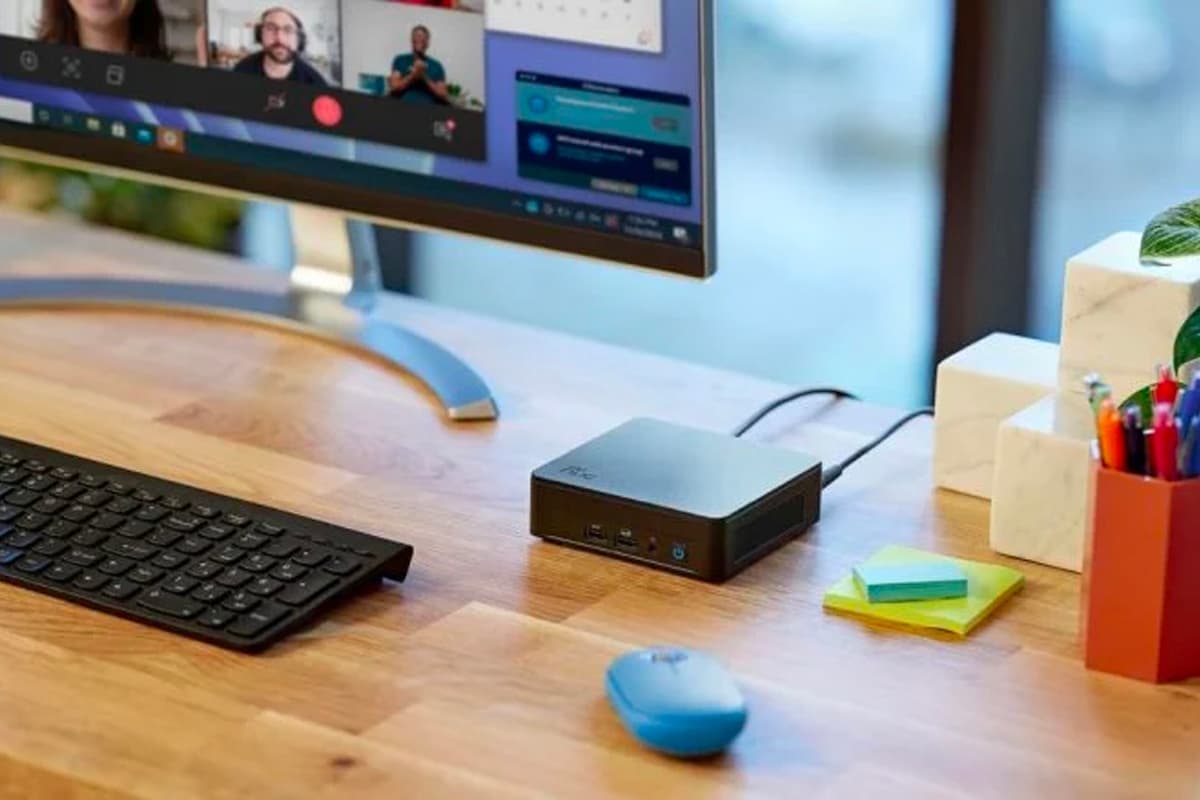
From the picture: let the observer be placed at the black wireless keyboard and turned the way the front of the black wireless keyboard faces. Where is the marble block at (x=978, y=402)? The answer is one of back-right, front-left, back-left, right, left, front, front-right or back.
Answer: back-left

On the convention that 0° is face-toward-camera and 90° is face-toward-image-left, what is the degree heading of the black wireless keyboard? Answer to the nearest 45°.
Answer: approximately 45°

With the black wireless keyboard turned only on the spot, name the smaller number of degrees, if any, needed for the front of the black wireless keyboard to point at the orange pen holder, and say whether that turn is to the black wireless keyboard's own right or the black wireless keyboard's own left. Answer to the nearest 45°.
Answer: approximately 90° to the black wireless keyboard's own left

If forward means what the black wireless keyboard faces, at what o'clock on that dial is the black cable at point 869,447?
The black cable is roughly at 7 o'clock from the black wireless keyboard.

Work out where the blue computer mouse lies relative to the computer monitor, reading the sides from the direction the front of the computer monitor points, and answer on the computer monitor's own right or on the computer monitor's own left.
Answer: on the computer monitor's own left

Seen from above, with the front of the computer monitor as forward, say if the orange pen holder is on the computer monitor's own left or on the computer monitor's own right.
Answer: on the computer monitor's own left

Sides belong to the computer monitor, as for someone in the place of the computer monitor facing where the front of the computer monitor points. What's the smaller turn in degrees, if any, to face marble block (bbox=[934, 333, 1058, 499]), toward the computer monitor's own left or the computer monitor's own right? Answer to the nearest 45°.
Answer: approximately 90° to the computer monitor's own left

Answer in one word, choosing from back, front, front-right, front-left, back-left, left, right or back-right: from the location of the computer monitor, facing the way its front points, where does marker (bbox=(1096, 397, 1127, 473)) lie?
left

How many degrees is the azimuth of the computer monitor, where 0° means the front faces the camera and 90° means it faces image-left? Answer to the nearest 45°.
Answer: approximately 45°

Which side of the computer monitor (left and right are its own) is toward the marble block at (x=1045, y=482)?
left

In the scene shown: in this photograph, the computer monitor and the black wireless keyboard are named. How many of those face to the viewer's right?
0
